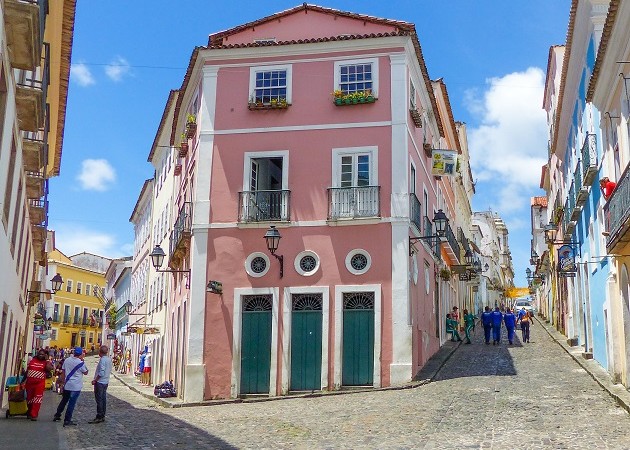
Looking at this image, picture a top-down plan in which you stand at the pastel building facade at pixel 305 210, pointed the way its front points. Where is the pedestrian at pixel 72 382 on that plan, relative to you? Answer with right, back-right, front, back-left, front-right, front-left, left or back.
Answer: front-right

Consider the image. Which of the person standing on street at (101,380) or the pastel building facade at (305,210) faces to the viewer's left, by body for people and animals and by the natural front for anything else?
the person standing on street

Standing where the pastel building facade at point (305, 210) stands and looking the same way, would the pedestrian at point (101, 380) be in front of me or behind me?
in front

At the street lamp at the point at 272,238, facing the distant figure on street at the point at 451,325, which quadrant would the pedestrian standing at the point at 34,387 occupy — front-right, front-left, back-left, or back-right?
back-left

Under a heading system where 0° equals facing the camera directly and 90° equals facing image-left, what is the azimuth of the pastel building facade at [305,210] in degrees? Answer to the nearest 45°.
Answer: approximately 0°

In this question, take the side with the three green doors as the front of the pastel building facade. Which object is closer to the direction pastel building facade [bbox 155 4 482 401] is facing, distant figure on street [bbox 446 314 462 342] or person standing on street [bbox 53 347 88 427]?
the person standing on street

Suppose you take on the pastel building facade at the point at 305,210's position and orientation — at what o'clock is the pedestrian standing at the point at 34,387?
The pedestrian standing is roughly at 2 o'clock from the pastel building facade.

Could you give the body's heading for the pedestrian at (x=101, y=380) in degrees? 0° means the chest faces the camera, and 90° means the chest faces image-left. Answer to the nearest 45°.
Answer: approximately 90°

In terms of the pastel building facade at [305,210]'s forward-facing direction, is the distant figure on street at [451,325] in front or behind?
behind
